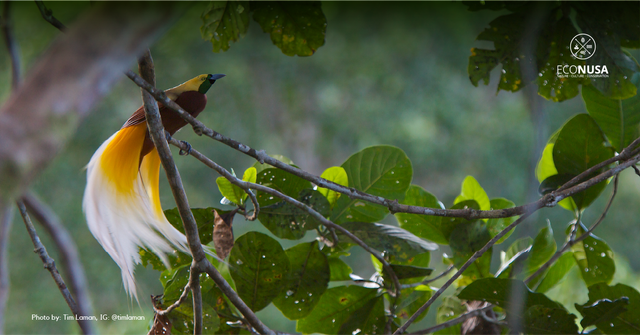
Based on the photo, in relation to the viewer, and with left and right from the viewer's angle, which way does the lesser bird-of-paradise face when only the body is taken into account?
facing to the right of the viewer
